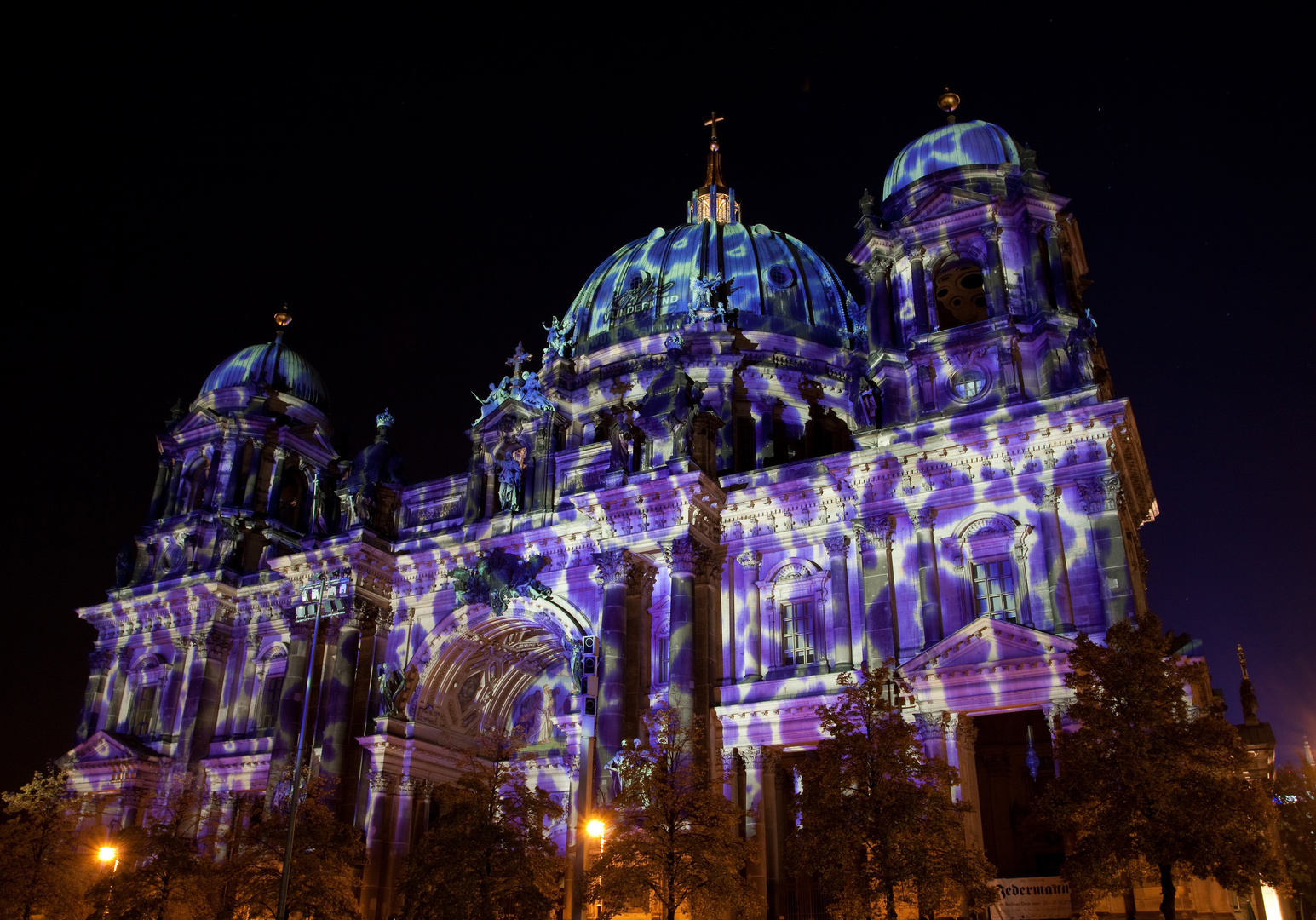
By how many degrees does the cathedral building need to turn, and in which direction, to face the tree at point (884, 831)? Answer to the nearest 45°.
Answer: approximately 45° to its left

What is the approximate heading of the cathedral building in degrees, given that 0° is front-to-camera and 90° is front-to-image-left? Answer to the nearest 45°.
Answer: approximately 45°

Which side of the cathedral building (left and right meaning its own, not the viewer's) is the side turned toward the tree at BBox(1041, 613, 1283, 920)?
left

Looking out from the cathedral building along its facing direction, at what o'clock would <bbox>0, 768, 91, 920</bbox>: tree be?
The tree is roughly at 2 o'clock from the cathedral building.

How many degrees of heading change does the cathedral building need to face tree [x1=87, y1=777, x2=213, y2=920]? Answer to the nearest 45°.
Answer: approximately 45° to its right
